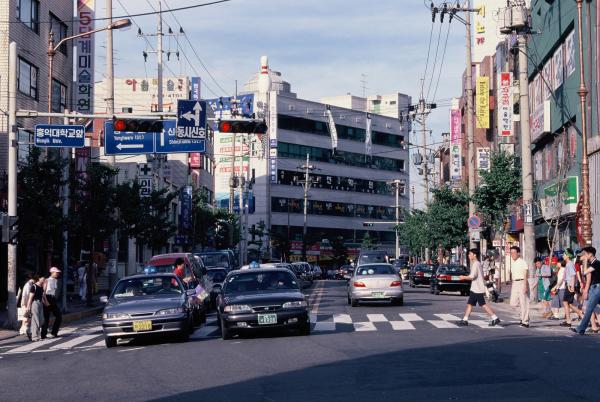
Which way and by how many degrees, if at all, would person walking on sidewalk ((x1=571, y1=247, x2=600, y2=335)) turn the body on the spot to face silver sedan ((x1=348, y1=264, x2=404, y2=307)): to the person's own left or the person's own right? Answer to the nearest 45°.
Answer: approximately 45° to the person's own right

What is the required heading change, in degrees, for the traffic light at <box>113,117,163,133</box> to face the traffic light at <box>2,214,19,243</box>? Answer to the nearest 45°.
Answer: approximately 90° to its right

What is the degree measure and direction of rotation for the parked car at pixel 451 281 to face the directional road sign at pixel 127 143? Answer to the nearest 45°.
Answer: approximately 135° to its left

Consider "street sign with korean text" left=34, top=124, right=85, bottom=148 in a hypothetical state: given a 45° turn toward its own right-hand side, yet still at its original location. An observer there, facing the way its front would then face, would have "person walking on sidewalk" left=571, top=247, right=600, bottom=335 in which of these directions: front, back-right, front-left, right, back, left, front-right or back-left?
left

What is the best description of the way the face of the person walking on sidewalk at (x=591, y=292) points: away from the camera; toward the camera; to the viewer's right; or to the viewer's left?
to the viewer's left

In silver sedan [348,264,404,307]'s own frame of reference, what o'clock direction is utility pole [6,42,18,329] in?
The utility pole is roughly at 8 o'clock from the silver sedan.

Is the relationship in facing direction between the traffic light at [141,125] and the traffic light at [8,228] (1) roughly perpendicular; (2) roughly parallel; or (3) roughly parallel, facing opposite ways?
roughly perpendicular

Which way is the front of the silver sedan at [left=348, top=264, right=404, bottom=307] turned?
away from the camera

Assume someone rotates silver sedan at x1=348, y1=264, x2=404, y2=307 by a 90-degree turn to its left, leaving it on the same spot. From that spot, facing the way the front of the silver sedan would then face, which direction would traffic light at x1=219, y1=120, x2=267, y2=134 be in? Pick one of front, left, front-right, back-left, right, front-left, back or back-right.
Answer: front-left

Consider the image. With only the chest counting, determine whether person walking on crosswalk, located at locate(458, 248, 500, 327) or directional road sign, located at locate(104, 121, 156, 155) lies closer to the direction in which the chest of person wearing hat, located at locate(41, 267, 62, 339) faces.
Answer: the person walking on crosswalk

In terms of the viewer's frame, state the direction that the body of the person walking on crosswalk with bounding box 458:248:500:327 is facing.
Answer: to the viewer's left

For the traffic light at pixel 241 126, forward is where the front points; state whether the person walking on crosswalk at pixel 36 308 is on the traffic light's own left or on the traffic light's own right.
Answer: on the traffic light's own right

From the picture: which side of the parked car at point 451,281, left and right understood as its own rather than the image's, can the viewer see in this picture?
back

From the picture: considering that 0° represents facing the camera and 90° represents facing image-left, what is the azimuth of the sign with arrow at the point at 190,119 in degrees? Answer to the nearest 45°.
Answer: approximately 0°
